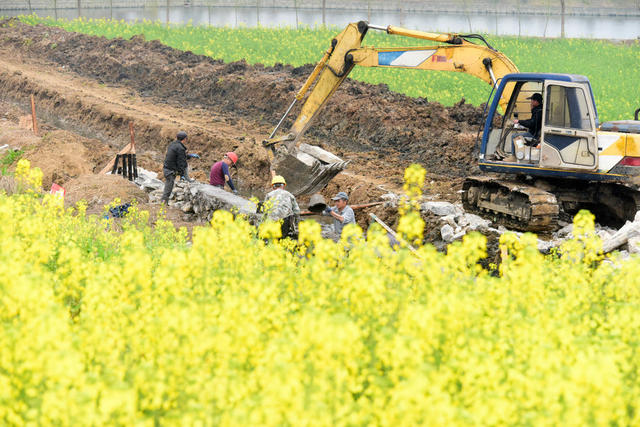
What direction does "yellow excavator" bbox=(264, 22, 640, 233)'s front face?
to the viewer's left

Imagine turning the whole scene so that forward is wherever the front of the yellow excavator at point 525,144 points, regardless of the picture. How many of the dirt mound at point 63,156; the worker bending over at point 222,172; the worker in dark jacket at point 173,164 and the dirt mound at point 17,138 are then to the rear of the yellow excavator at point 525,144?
0

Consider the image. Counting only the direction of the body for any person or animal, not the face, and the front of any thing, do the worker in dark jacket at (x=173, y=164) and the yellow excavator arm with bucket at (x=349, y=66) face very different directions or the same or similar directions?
very different directions

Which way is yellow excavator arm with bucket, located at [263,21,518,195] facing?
to the viewer's left

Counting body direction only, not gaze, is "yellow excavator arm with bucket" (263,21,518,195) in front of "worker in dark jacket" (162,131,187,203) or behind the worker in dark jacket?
in front

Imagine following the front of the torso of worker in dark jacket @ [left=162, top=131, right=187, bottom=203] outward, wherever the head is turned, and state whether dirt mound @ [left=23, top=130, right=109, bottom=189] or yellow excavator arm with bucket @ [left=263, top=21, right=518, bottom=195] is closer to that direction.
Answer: the yellow excavator arm with bucket

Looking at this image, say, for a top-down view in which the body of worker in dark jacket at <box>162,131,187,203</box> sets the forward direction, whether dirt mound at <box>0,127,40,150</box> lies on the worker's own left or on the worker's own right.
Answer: on the worker's own left

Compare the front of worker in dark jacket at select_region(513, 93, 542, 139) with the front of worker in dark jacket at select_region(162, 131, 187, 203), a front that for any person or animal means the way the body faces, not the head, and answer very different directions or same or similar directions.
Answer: very different directions

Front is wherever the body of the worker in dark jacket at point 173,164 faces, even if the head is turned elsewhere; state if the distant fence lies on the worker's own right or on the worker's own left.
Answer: on the worker's own left

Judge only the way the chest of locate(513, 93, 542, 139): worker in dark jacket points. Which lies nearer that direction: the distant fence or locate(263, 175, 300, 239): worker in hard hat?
the worker in hard hat

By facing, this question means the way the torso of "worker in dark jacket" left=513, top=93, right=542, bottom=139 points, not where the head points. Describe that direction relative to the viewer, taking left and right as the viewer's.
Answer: facing to the left of the viewer

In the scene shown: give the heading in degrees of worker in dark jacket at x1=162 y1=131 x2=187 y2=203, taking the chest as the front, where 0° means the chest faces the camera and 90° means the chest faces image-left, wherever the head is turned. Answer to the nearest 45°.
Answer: approximately 270°
